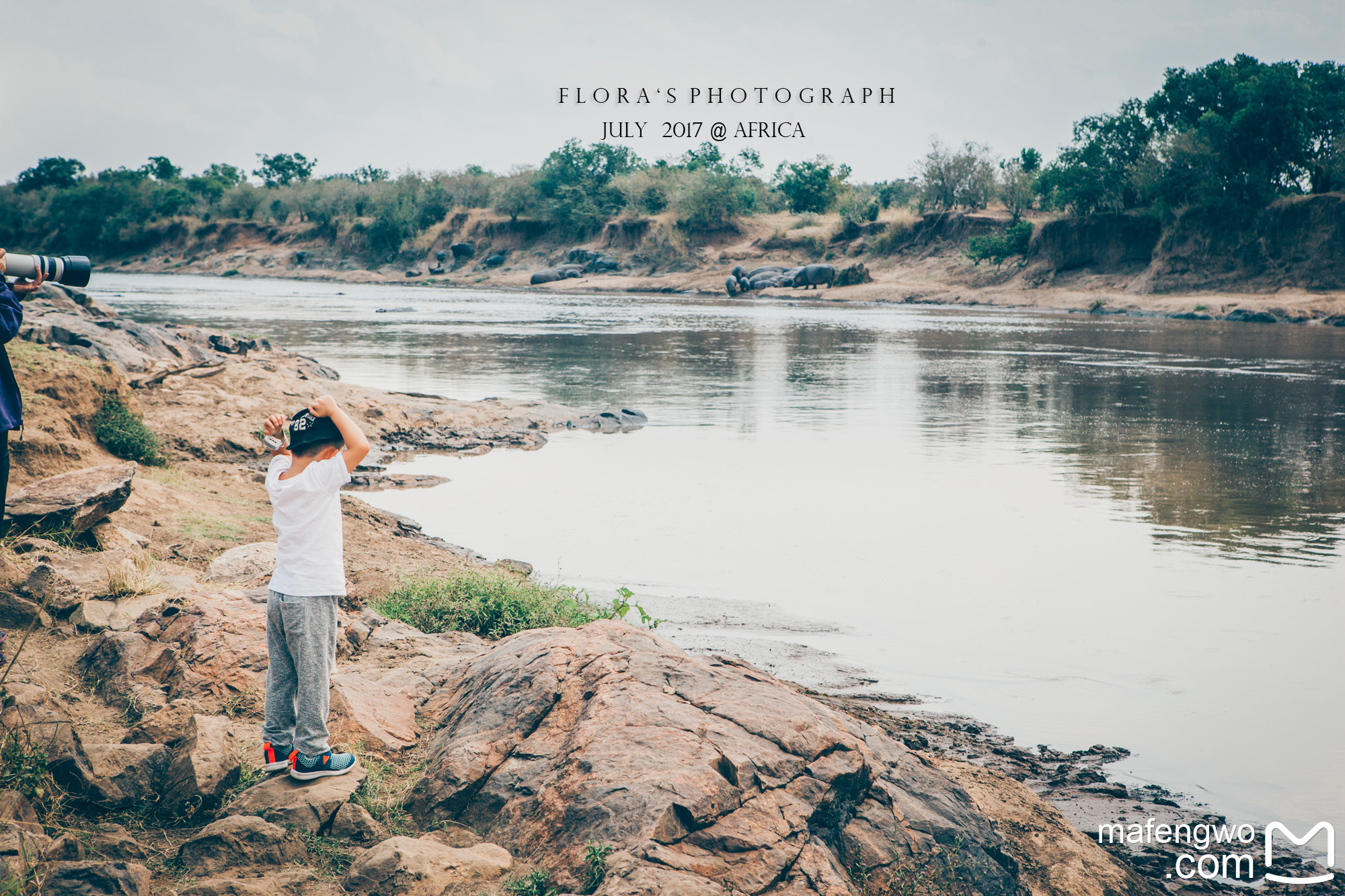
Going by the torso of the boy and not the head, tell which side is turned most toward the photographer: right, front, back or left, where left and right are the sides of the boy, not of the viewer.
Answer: left

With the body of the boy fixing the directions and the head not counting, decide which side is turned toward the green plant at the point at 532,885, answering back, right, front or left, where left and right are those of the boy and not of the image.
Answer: right

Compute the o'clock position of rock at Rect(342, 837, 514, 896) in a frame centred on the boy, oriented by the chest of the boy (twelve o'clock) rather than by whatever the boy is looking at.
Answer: The rock is roughly at 4 o'clock from the boy.

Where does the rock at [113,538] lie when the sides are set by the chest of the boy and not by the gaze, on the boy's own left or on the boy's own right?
on the boy's own left

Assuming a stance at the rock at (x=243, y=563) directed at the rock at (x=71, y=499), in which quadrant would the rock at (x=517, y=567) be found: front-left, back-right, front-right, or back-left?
back-right

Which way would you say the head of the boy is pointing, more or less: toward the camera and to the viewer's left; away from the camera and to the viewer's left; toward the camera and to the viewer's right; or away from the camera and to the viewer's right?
away from the camera and to the viewer's right

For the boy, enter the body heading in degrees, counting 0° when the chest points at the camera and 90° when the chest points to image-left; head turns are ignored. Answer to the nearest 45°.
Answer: approximately 225°

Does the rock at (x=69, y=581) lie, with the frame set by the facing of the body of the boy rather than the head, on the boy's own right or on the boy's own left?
on the boy's own left
